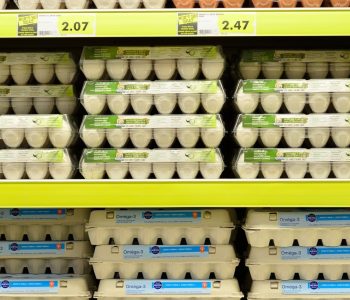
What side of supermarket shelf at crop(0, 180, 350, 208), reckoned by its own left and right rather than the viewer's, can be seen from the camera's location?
front
